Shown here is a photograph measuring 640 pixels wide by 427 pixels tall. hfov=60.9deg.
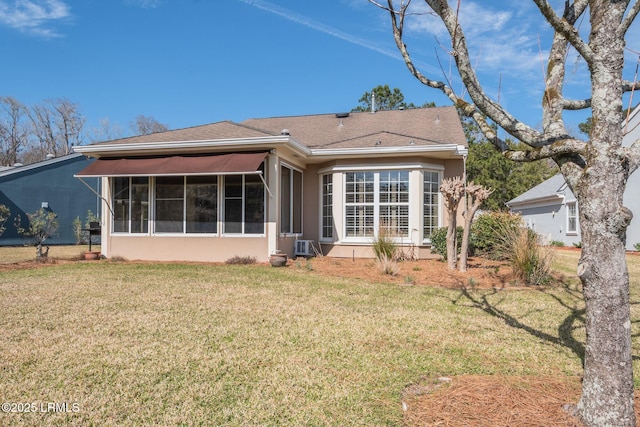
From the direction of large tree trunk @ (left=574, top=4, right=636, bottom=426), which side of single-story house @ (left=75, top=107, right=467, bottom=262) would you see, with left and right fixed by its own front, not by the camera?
back

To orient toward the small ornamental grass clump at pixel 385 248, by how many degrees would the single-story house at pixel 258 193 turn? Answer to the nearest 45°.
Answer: approximately 135° to its right

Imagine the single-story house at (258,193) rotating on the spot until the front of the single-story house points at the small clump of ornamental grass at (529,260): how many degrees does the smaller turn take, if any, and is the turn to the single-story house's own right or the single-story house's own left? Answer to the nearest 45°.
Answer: approximately 135° to the single-story house's own right

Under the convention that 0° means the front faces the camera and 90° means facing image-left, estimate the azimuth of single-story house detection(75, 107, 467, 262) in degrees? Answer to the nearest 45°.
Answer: approximately 180°
